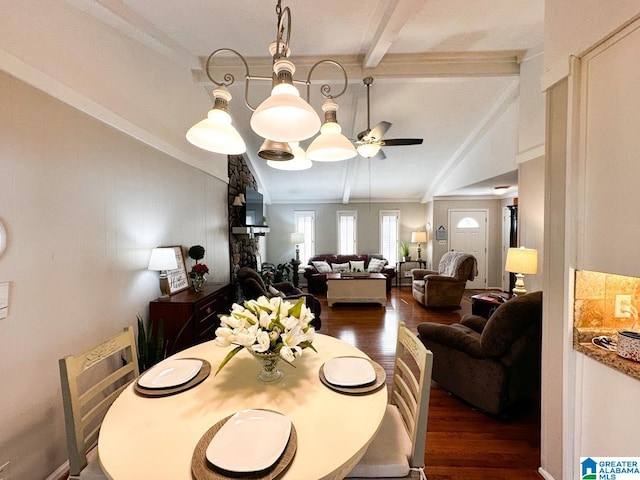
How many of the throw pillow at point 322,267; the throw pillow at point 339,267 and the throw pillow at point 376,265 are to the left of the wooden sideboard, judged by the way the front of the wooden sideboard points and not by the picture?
3

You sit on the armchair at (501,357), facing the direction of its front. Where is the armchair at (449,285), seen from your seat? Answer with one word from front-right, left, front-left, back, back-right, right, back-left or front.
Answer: front-right

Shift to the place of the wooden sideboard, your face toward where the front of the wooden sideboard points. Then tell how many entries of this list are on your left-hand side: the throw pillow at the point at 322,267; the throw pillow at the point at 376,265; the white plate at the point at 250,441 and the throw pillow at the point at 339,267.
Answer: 3

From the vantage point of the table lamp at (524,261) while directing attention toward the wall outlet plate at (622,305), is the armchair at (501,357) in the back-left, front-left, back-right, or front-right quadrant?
front-right

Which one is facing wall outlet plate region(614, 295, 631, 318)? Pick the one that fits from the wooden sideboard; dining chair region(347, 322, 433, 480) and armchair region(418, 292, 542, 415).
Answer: the wooden sideboard

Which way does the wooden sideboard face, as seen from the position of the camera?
facing the viewer and to the right of the viewer

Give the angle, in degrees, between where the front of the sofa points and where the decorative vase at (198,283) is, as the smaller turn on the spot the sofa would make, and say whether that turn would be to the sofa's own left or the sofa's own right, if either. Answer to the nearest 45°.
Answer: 0° — it already faces it

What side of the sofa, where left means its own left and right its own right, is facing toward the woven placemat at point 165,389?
front

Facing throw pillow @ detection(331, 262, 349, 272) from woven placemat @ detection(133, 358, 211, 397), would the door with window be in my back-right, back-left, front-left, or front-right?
front-right

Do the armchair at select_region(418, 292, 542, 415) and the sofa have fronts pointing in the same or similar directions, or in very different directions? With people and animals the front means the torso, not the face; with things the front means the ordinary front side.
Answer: very different directions

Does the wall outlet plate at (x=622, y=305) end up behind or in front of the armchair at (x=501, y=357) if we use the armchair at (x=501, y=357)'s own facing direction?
behind

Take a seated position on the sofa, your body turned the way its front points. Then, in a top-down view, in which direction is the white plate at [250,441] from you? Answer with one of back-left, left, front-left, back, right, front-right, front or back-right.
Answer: front

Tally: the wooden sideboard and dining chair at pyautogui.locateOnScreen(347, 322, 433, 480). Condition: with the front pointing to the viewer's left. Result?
1

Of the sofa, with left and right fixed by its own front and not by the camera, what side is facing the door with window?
left

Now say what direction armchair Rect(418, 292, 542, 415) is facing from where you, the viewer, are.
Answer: facing away from the viewer and to the left of the viewer

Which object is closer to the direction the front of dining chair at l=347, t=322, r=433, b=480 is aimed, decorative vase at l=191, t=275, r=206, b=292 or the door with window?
the decorative vase

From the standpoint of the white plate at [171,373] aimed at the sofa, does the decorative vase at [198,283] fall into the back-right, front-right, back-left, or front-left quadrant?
front-left

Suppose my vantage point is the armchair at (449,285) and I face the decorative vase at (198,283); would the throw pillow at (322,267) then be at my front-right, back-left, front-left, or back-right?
front-right

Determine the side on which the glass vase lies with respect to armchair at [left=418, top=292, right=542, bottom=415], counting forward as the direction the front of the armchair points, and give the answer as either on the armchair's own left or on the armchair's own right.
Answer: on the armchair's own left

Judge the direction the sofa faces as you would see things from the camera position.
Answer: facing the viewer
